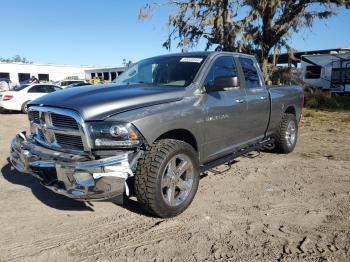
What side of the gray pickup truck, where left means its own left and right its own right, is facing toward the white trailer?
back

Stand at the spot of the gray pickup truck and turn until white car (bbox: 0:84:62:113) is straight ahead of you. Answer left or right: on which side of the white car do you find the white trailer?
right

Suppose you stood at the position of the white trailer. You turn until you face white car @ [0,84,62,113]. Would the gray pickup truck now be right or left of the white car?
left
